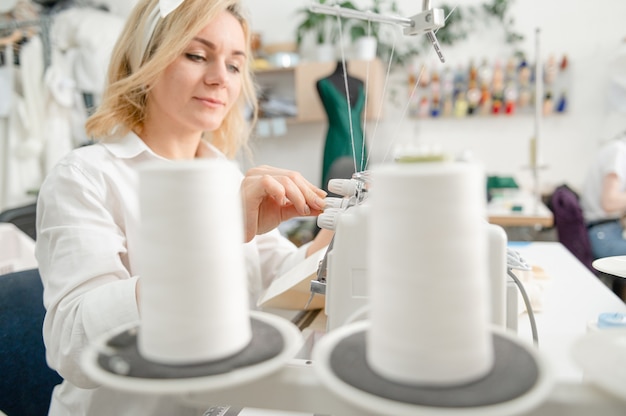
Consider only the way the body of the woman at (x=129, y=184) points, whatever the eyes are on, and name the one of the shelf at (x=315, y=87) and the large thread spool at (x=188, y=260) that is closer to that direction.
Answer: the large thread spool

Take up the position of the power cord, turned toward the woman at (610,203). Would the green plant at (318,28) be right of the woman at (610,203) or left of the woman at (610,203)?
left

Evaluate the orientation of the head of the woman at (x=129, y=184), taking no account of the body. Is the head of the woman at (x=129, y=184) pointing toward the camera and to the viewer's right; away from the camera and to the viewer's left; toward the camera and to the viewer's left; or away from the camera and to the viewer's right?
toward the camera and to the viewer's right

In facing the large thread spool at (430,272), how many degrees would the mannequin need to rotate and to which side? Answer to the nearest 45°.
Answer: approximately 45° to its right

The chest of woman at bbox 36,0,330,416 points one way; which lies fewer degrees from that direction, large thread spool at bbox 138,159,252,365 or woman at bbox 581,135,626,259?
the large thread spool

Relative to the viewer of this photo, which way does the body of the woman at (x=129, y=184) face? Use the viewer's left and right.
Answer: facing the viewer and to the right of the viewer

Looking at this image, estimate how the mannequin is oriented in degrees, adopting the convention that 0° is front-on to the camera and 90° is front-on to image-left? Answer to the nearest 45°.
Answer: approximately 315°
